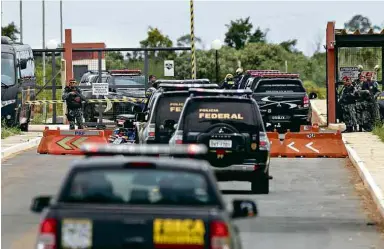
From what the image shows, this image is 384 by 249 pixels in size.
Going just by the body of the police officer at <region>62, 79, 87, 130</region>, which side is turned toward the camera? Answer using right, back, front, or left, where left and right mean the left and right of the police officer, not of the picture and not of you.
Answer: front

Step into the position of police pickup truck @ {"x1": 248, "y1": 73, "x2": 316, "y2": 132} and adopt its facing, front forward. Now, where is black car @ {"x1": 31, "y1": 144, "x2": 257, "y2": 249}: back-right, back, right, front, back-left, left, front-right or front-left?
back

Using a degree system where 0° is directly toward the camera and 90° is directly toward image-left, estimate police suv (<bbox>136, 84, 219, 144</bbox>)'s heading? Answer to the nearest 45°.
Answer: approximately 180°

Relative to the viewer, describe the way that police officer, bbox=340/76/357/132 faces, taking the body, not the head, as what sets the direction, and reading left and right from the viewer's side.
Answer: facing the viewer and to the left of the viewer

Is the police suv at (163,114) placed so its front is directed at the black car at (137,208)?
no

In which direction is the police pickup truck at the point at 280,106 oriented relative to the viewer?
away from the camera

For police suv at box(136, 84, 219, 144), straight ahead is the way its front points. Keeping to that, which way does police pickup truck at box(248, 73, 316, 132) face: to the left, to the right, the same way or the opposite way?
the same way

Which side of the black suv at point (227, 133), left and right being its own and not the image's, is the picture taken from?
back

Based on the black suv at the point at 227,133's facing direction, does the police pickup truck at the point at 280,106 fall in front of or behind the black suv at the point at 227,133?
in front

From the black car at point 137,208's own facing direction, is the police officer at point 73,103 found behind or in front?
in front

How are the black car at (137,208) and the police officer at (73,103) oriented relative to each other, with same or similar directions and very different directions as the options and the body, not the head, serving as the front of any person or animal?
very different directions

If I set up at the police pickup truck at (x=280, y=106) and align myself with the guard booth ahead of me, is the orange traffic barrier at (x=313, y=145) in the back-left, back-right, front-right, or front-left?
back-right

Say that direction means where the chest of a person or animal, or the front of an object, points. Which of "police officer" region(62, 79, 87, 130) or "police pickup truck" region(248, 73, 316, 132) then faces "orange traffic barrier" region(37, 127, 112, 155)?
the police officer

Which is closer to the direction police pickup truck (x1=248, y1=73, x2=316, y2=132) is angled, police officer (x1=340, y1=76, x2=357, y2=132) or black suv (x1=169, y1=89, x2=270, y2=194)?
the police officer

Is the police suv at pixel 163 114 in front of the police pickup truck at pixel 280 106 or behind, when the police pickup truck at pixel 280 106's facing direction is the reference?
behind

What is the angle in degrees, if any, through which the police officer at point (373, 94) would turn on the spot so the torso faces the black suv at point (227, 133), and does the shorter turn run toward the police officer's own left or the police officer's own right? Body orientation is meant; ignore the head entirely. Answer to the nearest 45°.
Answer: approximately 45° to the police officer's own left

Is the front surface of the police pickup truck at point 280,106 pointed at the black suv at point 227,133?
no

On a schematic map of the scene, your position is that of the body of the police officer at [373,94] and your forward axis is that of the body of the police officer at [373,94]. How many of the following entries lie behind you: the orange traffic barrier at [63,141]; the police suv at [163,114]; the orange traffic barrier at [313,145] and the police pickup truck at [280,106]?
0
